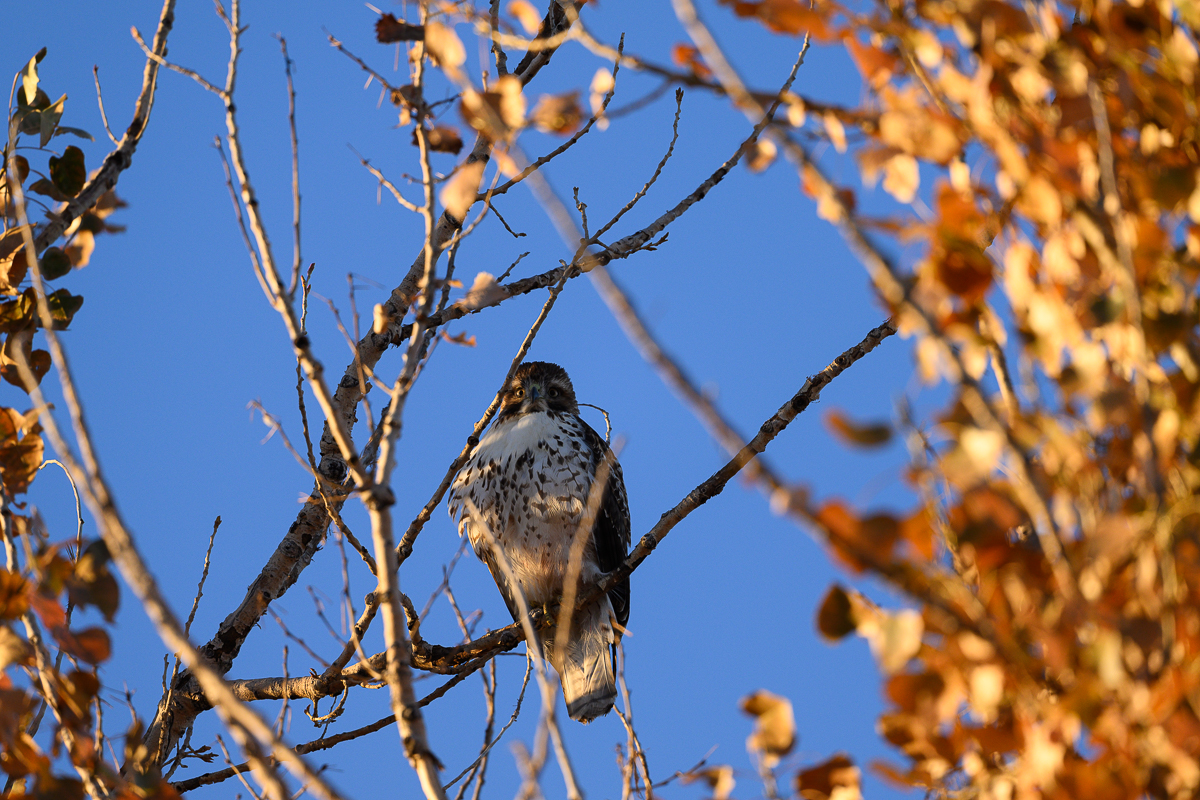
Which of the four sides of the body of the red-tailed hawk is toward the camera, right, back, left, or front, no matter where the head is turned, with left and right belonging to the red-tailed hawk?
front

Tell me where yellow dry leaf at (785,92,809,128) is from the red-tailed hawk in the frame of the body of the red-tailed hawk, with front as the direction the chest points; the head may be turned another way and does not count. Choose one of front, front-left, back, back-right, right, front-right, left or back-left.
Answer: front

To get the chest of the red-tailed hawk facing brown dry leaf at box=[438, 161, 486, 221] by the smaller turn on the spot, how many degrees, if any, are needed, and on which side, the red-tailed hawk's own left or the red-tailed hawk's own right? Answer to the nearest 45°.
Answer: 0° — it already faces it
